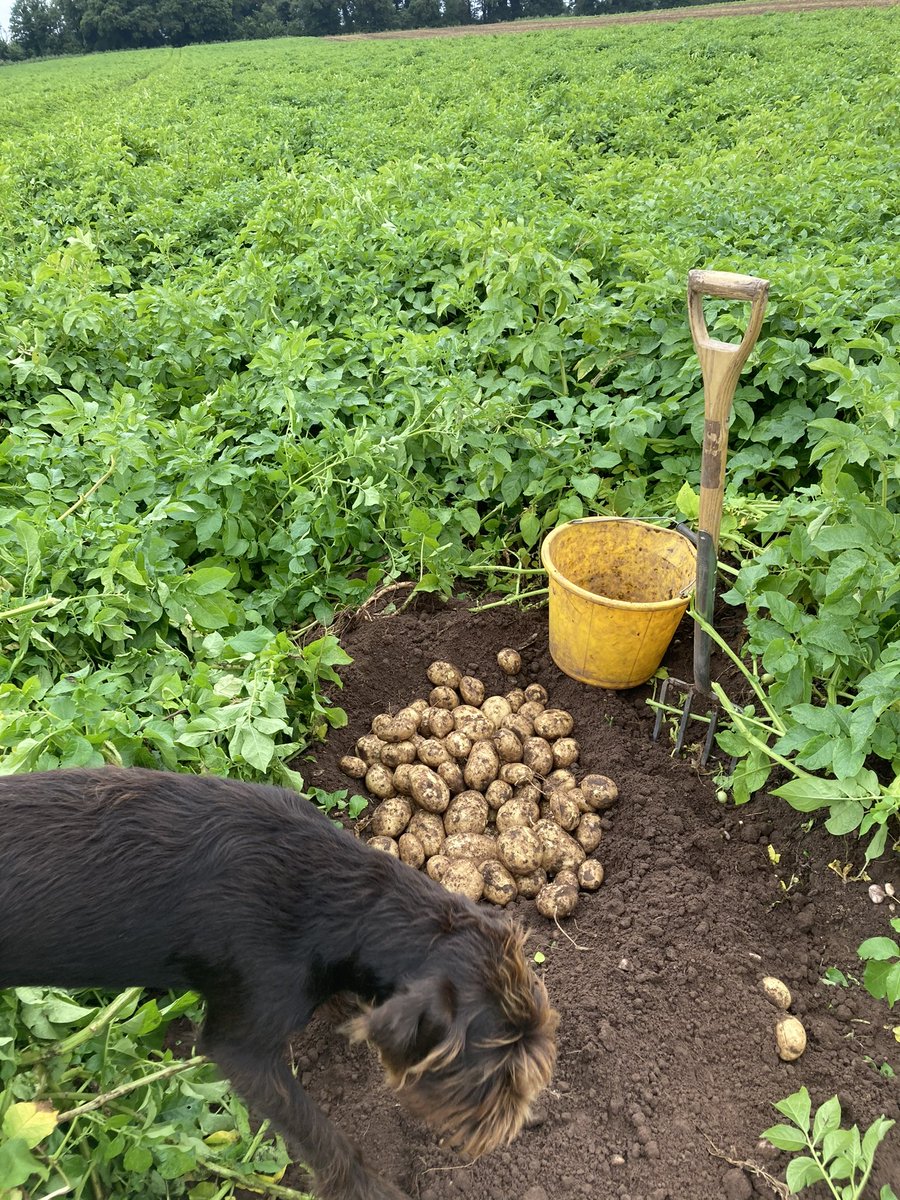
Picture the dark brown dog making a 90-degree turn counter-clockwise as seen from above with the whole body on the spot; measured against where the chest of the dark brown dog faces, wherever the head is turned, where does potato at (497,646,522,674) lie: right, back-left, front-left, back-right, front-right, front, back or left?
front-right

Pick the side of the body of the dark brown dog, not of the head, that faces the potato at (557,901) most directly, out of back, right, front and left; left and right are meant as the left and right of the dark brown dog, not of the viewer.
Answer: front

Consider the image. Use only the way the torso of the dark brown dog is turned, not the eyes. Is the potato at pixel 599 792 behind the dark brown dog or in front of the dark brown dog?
in front

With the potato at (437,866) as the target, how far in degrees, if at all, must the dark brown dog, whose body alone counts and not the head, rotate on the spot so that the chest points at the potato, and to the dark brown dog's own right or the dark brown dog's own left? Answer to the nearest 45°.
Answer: approximately 45° to the dark brown dog's own left

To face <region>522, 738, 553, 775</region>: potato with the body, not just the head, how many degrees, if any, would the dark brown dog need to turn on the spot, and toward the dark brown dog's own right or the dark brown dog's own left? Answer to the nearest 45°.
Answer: approximately 45° to the dark brown dog's own left

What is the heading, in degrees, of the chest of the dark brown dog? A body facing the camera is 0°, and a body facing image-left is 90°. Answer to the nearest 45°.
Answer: approximately 270°

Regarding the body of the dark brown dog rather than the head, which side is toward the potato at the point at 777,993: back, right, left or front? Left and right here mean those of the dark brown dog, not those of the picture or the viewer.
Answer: front

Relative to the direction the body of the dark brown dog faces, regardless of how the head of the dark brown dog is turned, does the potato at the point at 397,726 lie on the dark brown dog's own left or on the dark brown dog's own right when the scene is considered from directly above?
on the dark brown dog's own left

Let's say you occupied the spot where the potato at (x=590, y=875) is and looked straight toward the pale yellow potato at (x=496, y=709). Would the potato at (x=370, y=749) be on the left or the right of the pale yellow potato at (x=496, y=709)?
left

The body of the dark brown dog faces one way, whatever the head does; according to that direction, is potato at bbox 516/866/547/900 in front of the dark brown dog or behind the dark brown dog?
in front

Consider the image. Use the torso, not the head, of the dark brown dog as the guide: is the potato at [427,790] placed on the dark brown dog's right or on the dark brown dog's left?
on the dark brown dog's left

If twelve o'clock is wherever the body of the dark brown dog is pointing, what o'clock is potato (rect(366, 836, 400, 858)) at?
The potato is roughly at 10 o'clock from the dark brown dog.
